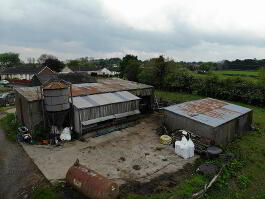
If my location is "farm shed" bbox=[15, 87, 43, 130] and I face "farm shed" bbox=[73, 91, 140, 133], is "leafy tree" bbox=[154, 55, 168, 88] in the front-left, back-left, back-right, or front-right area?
front-left

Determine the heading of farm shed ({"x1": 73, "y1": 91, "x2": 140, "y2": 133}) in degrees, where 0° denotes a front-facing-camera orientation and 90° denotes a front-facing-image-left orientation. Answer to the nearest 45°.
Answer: approximately 315°

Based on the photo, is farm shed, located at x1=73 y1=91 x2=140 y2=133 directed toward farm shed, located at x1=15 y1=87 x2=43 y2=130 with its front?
no

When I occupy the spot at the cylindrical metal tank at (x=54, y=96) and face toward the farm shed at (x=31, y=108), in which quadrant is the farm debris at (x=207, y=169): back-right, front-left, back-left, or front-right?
back-left

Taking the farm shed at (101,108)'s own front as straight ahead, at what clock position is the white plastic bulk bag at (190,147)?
The white plastic bulk bag is roughly at 12 o'clock from the farm shed.

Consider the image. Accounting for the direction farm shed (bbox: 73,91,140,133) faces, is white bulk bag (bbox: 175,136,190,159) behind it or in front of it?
in front

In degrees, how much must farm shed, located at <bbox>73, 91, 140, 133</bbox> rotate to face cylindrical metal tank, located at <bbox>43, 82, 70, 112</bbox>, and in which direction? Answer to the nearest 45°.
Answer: approximately 90° to its right

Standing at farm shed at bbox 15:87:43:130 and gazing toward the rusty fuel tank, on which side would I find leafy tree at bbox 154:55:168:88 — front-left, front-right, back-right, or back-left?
back-left

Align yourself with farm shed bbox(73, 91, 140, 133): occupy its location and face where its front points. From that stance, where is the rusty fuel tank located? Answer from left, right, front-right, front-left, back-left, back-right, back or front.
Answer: front-right

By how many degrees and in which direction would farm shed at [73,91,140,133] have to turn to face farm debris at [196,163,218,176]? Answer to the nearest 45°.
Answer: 0° — it already faces it
